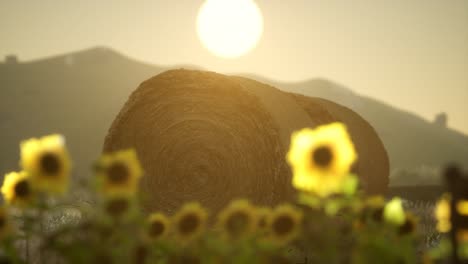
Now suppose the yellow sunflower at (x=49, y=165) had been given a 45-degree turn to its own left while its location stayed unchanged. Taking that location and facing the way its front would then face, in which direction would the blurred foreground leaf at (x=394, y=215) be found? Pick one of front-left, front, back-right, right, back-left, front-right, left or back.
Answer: front-left

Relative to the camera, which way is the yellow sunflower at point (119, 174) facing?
toward the camera

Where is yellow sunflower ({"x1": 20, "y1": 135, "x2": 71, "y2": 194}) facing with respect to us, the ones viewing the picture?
facing the viewer

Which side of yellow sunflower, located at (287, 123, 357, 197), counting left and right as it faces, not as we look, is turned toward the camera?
front

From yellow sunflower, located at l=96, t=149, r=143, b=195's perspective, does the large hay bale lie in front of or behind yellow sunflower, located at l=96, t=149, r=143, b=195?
behind

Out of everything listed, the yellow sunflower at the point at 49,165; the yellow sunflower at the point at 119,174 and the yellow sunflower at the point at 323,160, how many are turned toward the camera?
3

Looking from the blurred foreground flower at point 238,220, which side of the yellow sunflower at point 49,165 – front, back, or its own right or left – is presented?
left
